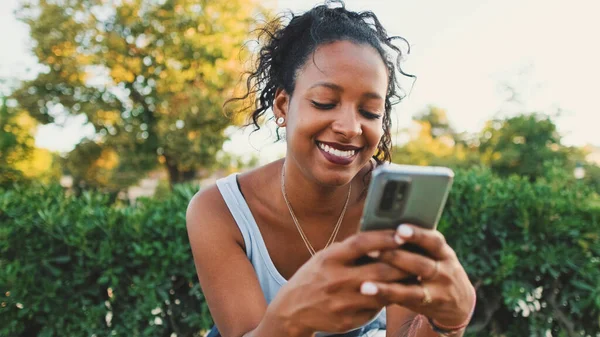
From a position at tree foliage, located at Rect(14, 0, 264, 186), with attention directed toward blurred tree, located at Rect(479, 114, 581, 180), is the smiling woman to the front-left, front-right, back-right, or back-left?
front-right

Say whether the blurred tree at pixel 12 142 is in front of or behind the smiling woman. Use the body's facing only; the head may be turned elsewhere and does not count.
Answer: behind

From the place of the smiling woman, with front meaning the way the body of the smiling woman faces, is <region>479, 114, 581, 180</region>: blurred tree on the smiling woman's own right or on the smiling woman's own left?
on the smiling woman's own left

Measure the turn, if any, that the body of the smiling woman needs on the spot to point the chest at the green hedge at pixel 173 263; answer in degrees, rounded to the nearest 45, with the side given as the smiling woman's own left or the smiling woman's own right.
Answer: approximately 180°

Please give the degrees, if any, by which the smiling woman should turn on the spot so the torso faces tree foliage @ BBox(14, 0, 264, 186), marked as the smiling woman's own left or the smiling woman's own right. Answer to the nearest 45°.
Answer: approximately 180°

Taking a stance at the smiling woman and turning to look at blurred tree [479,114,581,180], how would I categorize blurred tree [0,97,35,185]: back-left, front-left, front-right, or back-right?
front-left

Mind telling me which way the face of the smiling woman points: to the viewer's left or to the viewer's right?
to the viewer's right

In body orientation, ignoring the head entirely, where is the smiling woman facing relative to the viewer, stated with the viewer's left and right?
facing the viewer and to the right of the viewer
